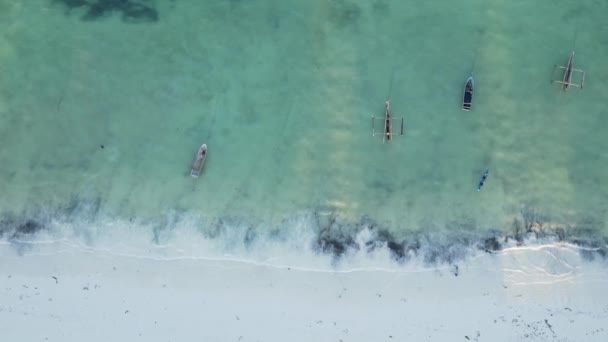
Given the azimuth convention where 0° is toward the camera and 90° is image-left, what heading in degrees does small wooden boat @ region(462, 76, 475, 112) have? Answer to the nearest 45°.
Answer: approximately 180°

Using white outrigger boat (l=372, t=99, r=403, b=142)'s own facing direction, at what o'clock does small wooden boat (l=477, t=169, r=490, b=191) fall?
The small wooden boat is roughly at 3 o'clock from the white outrigger boat.

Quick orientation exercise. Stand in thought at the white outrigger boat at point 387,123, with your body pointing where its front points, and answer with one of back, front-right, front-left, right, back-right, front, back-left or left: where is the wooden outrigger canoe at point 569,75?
right

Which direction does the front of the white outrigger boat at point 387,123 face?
away from the camera

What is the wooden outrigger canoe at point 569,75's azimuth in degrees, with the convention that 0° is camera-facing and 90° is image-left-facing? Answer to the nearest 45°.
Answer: approximately 180°

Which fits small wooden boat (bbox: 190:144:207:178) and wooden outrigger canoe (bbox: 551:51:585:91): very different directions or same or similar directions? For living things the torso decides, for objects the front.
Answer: same or similar directions

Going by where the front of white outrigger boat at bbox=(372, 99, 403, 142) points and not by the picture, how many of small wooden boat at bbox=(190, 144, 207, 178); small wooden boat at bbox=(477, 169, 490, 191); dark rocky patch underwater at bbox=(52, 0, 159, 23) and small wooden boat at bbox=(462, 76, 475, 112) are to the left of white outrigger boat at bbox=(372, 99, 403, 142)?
2

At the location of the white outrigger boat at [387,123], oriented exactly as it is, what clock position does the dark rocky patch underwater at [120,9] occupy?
The dark rocky patch underwater is roughly at 9 o'clock from the white outrigger boat.

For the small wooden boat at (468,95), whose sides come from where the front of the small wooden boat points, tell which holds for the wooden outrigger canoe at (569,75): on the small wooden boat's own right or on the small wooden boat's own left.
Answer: on the small wooden boat's own right

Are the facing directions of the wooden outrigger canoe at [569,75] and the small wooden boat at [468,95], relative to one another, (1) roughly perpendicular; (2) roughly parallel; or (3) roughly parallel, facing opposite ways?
roughly parallel
